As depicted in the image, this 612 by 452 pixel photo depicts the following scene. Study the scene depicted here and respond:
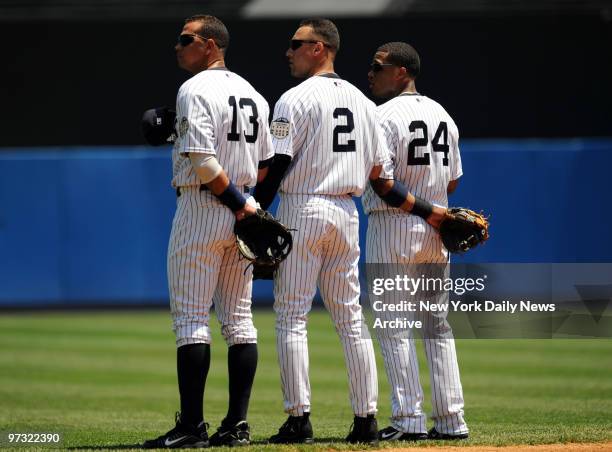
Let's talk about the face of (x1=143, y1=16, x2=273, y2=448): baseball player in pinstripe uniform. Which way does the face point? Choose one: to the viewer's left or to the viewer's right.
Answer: to the viewer's left

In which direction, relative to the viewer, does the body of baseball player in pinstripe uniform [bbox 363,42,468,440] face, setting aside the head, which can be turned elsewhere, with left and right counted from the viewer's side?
facing away from the viewer and to the left of the viewer

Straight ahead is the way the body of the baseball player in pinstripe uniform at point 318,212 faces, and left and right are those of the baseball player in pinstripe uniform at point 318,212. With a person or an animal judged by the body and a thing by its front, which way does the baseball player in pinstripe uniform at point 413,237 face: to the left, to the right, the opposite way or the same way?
the same way

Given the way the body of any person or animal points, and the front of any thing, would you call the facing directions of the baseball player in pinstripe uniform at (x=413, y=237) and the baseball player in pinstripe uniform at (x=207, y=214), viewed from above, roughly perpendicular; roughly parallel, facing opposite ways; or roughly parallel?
roughly parallel

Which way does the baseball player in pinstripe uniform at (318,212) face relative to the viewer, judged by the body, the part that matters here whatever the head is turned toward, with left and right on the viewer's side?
facing away from the viewer and to the left of the viewer

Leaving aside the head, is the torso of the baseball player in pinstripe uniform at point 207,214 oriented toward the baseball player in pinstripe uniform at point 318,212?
no

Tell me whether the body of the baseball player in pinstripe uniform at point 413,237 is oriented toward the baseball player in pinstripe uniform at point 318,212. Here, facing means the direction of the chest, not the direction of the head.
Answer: no

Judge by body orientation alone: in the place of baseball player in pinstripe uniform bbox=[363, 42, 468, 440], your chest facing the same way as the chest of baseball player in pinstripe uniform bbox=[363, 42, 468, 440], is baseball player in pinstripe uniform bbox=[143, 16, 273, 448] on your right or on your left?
on your left

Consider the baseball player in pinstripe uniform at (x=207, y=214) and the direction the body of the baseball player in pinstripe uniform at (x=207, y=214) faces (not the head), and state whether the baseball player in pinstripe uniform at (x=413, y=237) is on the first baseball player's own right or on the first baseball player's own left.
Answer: on the first baseball player's own right

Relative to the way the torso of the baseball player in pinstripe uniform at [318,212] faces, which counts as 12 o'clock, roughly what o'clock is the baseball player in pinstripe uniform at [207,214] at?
the baseball player in pinstripe uniform at [207,214] is roughly at 10 o'clock from the baseball player in pinstripe uniform at [318,212].

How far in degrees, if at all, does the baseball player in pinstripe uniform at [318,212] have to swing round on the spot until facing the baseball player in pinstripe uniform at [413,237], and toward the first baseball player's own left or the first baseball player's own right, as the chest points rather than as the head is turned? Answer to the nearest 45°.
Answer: approximately 90° to the first baseball player's own right

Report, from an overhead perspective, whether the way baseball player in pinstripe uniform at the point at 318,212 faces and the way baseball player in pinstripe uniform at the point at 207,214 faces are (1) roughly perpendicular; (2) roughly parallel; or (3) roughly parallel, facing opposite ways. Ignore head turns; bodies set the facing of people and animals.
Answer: roughly parallel

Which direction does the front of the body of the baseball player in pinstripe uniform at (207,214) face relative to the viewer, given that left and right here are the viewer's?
facing away from the viewer and to the left of the viewer

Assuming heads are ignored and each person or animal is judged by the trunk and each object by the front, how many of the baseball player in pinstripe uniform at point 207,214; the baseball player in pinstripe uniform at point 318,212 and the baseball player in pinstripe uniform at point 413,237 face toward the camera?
0
